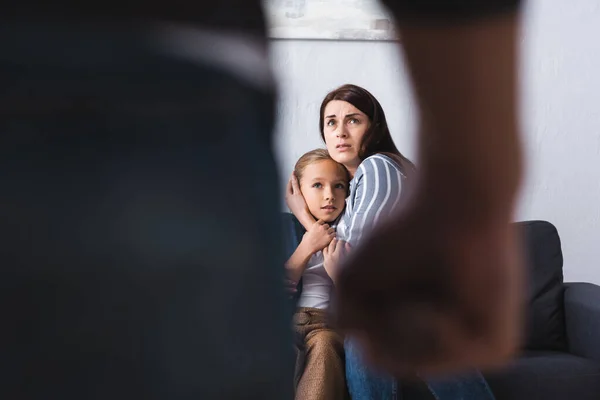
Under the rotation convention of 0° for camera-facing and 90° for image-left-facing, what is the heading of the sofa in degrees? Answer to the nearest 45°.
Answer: approximately 0°
